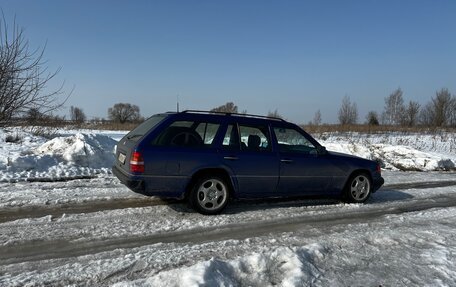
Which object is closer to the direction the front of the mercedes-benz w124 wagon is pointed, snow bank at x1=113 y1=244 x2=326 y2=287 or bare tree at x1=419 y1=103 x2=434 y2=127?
the bare tree

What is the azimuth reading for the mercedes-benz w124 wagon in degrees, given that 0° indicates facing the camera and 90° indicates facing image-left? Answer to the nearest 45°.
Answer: approximately 225°

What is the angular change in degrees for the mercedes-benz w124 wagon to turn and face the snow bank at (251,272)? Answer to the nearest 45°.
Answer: approximately 135° to its right

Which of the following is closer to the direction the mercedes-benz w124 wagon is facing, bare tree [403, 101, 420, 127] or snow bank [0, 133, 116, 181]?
the bare tree

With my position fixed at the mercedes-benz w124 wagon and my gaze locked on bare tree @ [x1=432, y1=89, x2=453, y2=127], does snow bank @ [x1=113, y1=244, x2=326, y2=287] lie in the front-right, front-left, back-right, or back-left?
back-right

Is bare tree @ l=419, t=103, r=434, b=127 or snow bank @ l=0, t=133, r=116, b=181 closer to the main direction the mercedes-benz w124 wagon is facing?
the bare tree

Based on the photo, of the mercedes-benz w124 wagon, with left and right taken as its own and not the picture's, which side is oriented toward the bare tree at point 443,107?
front

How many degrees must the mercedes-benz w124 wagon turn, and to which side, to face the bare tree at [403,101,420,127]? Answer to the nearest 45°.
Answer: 0° — it already faces it

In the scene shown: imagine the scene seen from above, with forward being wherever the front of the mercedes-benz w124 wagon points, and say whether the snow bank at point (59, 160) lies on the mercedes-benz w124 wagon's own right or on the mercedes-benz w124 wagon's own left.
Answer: on the mercedes-benz w124 wagon's own left
